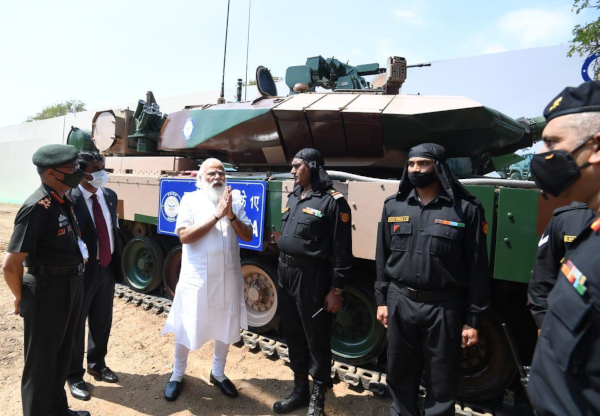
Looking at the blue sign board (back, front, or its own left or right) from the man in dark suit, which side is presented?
front

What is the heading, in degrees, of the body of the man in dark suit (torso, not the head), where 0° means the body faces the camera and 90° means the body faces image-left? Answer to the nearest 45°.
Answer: approximately 315°

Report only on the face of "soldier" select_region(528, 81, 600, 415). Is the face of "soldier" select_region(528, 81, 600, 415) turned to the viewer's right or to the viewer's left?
to the viewer's left

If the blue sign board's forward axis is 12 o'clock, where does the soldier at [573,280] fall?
The soldier is roughly at 10 o'clock from the blue sign board.

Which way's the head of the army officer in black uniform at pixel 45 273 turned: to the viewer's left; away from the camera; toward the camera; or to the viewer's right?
to the viewer's right

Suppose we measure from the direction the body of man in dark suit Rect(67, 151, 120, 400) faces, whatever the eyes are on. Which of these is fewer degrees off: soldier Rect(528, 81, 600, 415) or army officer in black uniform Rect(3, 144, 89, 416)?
the soldier

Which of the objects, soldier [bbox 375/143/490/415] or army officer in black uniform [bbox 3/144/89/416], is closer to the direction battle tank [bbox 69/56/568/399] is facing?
the soldier

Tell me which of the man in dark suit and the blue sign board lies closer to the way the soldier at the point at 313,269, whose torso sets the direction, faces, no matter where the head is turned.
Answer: the man in dark suit

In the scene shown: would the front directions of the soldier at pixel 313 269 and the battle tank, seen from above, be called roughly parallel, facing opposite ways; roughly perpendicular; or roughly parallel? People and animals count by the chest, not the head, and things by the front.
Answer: roughly perpendicular

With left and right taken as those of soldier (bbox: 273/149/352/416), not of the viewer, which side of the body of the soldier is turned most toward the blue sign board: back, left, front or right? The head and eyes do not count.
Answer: right

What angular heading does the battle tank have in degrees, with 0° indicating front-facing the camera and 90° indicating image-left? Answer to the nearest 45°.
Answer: approximately 315°

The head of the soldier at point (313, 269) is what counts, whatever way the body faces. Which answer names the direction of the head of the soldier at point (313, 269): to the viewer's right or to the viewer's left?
to the viewer's left

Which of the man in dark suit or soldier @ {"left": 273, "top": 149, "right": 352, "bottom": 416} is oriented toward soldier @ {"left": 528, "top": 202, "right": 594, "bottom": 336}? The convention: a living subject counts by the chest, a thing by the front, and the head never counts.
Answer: the man in dark suit

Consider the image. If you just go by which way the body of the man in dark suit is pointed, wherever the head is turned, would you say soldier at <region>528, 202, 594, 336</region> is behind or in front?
in front

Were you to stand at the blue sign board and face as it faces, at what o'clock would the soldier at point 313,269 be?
The soldier is roughly at 10 o'clock from the blue sign board.

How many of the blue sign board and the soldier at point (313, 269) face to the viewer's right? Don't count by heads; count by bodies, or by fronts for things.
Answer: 0
